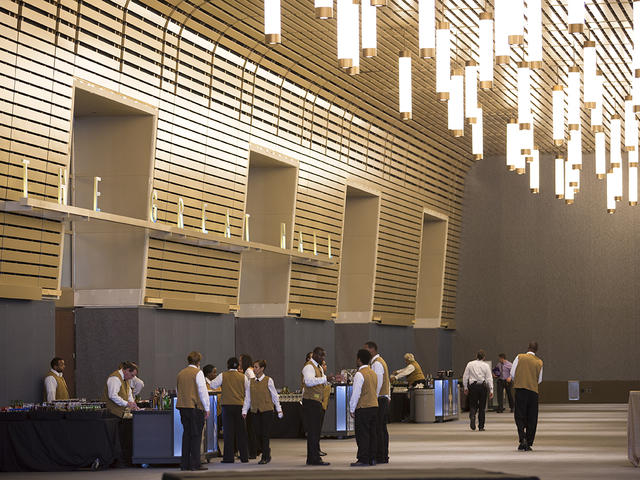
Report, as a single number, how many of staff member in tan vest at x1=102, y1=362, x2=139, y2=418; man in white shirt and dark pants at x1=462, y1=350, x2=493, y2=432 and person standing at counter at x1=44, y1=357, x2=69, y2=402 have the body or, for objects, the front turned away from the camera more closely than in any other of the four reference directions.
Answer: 1

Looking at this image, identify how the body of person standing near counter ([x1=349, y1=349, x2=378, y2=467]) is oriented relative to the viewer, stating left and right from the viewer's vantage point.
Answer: facing away from the viewer and to the left of the viewer

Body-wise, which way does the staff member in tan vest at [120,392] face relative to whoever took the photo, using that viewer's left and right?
facing the viewer and to the right of the viewer

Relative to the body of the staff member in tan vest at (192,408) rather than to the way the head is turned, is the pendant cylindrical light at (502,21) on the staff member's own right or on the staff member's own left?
on the staff member's own right

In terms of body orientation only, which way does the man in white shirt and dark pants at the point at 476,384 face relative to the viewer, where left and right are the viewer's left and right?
facing away from the viewer

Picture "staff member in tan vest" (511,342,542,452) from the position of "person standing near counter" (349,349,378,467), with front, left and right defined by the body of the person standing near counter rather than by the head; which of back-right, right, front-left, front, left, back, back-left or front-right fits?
right

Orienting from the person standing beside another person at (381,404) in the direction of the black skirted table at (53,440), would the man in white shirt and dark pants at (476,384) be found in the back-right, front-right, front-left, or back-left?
back-right

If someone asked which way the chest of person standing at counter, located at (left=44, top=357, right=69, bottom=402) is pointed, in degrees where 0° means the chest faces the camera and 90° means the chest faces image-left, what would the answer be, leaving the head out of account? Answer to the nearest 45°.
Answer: approximately 315°

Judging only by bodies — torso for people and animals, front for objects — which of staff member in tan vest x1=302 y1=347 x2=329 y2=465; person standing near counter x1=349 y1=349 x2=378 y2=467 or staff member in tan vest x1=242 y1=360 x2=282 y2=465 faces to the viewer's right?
staff member in tan vest x1=302 y1=347 x2=329 y2=465

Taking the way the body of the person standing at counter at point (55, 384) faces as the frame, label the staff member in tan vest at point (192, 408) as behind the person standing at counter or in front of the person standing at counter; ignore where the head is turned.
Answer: in front

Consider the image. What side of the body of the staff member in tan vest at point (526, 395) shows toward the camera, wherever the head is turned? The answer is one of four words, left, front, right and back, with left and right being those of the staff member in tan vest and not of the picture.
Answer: back

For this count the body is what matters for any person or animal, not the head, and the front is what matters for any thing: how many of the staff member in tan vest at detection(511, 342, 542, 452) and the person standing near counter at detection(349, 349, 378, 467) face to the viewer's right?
0

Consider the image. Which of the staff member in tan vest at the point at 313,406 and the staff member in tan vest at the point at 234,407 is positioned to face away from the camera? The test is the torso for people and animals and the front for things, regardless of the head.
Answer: the staff member in tan vest at the point at 234,407

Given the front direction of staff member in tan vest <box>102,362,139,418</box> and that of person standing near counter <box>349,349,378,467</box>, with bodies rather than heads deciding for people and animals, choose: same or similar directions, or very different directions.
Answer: very different directions

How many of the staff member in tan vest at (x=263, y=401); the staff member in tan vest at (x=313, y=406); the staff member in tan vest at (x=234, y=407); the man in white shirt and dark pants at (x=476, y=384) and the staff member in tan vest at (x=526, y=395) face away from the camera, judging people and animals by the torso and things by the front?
3
